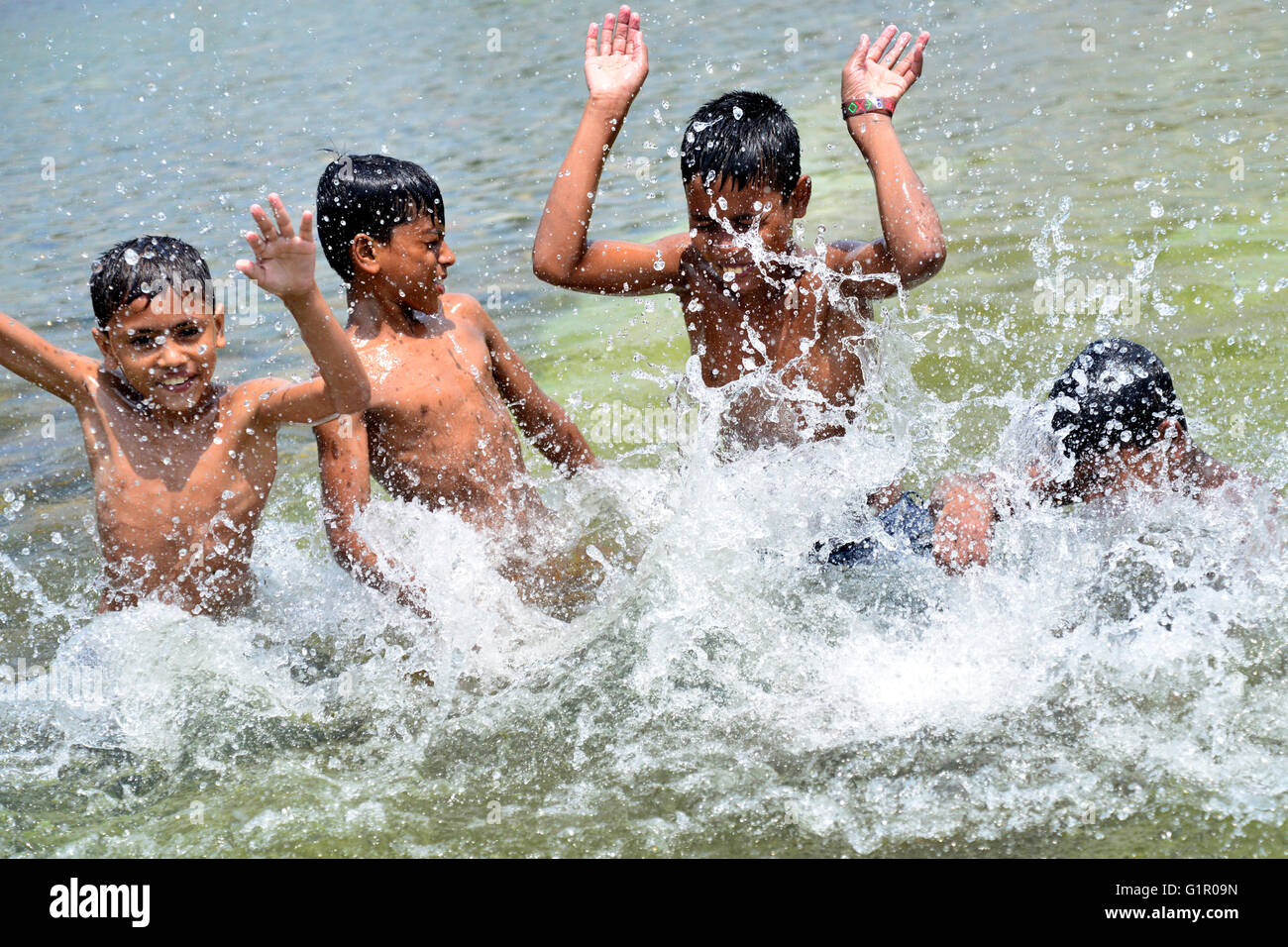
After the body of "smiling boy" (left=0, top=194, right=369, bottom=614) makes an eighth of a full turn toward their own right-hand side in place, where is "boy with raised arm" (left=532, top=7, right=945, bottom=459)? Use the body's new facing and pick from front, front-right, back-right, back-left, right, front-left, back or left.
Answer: back-left

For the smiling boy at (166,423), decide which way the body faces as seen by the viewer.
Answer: toward the camera

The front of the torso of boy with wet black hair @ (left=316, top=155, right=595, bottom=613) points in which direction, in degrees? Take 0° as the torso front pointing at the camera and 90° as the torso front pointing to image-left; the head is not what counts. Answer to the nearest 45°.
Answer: approximately 315°

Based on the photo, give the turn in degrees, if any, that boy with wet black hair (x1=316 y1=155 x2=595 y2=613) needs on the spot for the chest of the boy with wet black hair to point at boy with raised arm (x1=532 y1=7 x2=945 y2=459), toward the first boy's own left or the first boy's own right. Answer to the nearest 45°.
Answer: approximately 45° to the first boy's own left

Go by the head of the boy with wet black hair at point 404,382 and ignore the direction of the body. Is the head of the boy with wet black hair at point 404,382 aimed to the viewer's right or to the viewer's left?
to the viewer's right

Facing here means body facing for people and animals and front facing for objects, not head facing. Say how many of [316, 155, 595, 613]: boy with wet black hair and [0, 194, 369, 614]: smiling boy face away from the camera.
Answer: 0

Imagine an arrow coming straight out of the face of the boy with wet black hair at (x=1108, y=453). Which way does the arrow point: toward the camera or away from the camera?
toward the camera

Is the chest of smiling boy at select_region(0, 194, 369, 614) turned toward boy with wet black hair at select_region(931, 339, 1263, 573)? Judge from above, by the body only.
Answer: no

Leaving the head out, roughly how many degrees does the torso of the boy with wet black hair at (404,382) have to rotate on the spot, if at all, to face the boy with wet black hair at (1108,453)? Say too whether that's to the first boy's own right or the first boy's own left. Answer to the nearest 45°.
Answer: approximately 45° to the first boy's own left
